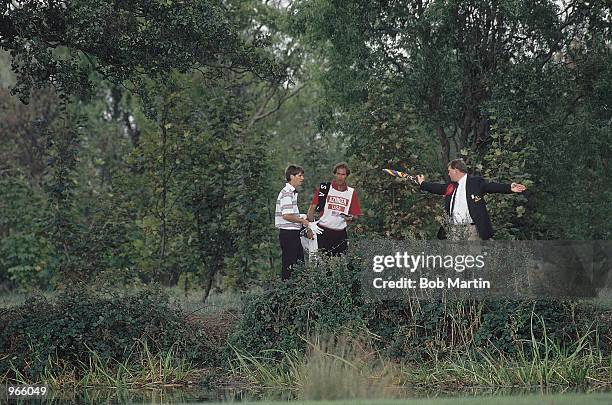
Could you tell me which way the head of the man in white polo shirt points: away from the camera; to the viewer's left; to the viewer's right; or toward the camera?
to the viewer's right

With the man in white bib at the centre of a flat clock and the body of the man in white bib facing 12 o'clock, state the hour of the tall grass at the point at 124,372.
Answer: The tall grass is roughly at 2 o'clock from the man in white bib.

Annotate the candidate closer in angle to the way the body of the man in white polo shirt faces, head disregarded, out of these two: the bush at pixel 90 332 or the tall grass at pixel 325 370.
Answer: the tall grass

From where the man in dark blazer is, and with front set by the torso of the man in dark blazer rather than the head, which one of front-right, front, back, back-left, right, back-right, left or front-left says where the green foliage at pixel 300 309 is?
front-right

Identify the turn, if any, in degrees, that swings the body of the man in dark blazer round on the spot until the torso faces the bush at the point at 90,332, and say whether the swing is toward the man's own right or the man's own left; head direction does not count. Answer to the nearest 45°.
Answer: approximately 45° to the man's own right

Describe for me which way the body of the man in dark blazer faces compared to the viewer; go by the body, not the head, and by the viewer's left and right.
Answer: facing the viewer and to the left of the viewer

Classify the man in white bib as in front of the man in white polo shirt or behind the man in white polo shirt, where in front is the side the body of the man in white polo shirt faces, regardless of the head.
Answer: in front

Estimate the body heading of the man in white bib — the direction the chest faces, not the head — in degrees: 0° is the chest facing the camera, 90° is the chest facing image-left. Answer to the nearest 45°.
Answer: approximately 0°

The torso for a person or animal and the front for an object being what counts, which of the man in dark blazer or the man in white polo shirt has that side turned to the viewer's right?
the man in white polo shirt

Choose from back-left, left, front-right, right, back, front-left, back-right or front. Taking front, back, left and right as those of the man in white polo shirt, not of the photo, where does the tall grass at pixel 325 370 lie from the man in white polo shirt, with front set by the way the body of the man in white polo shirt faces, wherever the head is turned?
right

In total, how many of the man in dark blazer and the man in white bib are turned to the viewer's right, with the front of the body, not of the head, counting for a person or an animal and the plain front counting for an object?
0

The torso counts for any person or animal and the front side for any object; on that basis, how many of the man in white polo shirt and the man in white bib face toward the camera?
1

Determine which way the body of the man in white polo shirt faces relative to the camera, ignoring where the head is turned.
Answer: to the viewer's right
